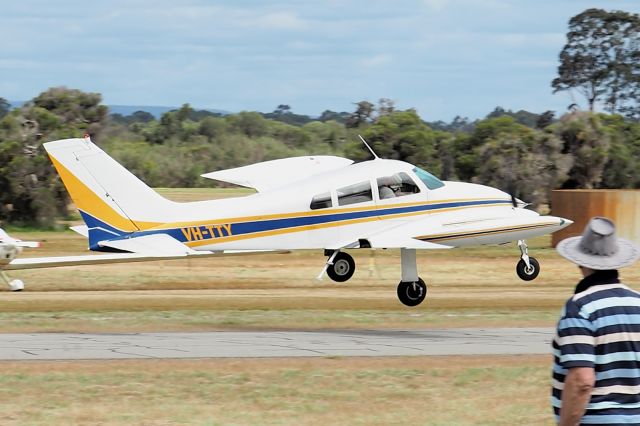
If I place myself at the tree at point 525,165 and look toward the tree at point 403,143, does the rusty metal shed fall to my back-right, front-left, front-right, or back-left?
back-left

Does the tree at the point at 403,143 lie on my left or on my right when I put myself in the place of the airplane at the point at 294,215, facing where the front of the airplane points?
on my left

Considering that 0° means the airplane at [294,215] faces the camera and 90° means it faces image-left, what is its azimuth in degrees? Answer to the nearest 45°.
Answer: approximately 270°

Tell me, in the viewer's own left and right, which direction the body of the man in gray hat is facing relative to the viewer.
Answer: facing away from the viewer and to the left of the viewer

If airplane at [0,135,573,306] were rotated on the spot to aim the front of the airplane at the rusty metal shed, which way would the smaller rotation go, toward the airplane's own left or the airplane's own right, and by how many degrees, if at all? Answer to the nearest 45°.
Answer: approximately 45° to the airplane's own left

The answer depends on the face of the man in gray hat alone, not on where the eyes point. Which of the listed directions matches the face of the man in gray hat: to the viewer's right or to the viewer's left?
to the viewer's left

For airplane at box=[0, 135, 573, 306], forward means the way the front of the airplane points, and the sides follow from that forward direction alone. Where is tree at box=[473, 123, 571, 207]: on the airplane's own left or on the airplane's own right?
on the airplane's own left
